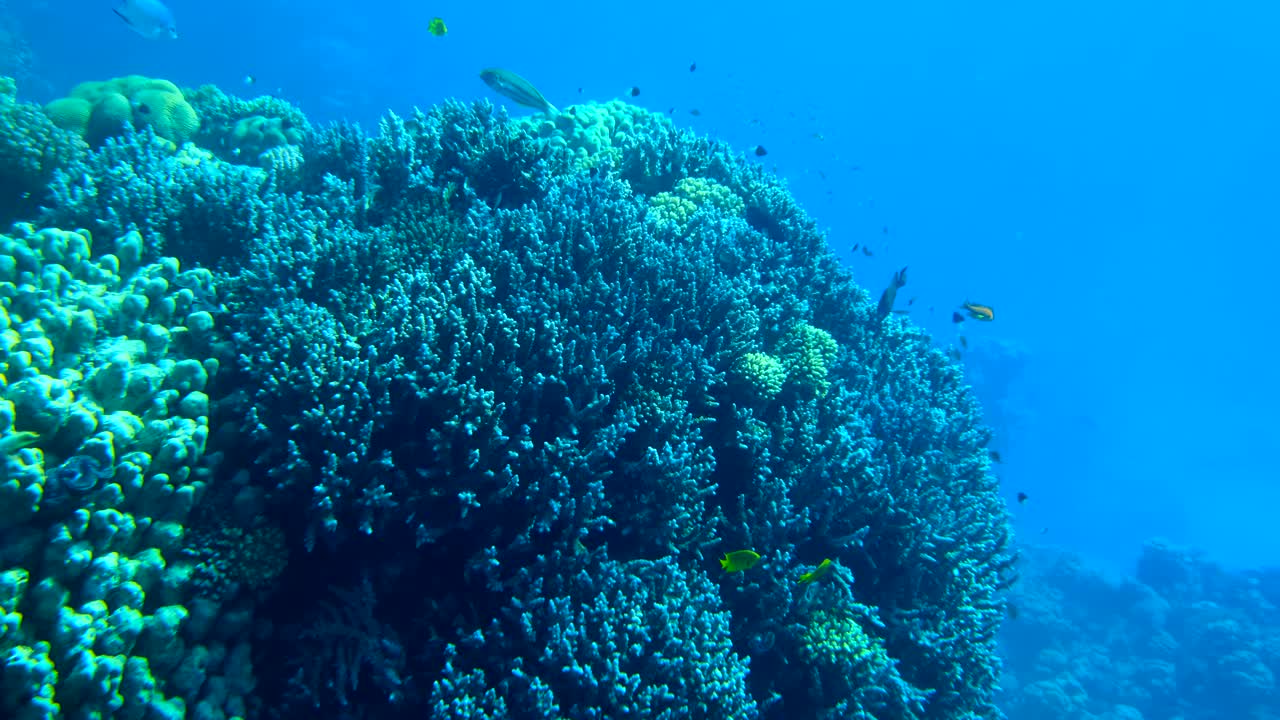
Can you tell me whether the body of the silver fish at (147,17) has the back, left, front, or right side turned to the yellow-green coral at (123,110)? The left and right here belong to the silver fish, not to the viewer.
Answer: right

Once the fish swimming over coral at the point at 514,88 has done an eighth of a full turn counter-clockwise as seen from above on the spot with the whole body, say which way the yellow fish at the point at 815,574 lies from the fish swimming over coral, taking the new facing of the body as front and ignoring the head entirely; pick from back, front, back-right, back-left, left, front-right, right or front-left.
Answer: left

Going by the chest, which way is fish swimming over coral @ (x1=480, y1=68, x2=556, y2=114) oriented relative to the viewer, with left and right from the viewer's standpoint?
facing to the left of the viewer

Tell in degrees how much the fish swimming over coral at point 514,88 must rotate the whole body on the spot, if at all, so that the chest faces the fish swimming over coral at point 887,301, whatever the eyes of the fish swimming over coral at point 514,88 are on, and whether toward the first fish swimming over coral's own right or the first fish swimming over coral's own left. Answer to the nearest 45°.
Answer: approximately 135° to the first fish swimming over coral's own left

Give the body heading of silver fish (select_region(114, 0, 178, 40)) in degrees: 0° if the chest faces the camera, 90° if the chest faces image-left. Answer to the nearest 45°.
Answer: approximately 270°

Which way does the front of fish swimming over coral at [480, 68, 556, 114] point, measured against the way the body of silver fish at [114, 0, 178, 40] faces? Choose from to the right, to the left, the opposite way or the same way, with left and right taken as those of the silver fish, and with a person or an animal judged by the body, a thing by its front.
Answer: the opposite way

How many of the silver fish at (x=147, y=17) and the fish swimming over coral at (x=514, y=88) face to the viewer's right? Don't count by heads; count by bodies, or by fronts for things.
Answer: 1

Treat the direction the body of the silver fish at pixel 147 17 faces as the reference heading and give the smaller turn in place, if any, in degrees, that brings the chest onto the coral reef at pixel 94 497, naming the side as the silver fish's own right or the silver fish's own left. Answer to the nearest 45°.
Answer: approximately 90° to the silver fish's own right

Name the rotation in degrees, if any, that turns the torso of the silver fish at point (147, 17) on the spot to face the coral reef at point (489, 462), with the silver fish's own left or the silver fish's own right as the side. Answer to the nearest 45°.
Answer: approximately 90° to the silver fish's own right

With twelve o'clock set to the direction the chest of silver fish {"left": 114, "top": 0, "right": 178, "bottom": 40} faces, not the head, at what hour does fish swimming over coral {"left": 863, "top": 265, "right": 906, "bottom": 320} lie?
The fish swimming over coral is roughly at 2 o'clock from the silver fish.
